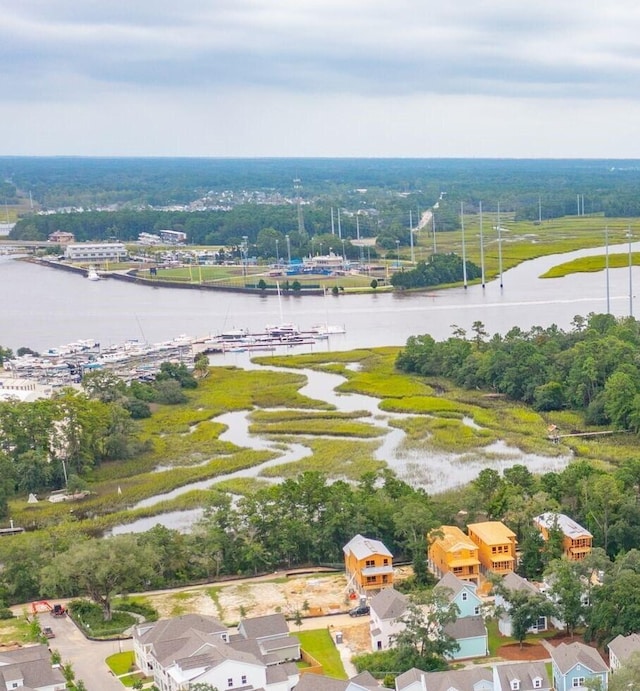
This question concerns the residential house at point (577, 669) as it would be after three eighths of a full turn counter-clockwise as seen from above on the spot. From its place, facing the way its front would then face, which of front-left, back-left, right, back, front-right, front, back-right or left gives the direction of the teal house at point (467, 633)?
left

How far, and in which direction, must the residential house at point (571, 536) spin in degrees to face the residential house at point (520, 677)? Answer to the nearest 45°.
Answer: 0° — it already faces it

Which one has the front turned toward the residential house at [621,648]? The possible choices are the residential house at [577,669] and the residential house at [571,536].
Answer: the residential house at [571,536]

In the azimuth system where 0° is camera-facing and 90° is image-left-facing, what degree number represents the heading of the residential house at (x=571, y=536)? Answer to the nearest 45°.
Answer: approximately 0°

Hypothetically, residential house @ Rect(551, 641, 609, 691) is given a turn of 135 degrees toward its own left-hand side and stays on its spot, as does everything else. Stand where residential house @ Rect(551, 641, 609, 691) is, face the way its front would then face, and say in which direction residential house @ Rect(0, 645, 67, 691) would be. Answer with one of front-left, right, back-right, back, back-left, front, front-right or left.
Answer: back-left

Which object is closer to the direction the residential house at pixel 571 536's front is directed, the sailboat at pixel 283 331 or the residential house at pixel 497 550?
the residential house

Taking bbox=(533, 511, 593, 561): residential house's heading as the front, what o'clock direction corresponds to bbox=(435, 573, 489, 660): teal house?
The teal house is roughly at 1 o'clock from the residential house.

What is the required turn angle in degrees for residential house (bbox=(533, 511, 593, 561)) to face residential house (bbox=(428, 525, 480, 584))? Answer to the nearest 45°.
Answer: approximately 45° to its right

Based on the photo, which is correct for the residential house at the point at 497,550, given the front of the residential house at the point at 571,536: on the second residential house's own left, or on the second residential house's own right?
on the second residential house's own right

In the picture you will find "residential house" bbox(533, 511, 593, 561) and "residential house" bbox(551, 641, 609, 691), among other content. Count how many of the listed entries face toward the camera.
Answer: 2

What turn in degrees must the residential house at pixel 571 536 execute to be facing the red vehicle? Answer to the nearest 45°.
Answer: approximately 90° to its right

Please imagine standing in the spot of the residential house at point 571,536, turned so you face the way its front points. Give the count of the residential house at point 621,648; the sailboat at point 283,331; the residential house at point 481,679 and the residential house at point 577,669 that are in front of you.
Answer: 3

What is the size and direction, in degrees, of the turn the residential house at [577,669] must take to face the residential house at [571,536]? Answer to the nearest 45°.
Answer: approximately 180°
